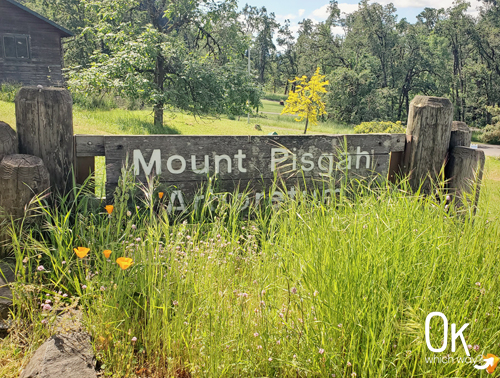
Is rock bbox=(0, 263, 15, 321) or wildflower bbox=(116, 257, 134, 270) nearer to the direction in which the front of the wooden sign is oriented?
the wildflower

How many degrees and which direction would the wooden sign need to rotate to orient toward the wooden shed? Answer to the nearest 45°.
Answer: approximately 135° to its right

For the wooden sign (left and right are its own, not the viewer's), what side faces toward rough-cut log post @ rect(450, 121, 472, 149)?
left

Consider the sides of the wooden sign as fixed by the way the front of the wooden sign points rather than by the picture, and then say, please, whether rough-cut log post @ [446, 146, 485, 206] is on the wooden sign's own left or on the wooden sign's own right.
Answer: on the wooden sign's own left

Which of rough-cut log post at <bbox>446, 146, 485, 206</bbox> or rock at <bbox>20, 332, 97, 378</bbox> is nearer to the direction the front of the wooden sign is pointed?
the rock

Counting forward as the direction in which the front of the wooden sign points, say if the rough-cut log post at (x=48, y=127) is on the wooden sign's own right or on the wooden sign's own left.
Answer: on the wooden sign's own right

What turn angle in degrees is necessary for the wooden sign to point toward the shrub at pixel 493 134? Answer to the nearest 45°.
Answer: approximately 135° to its left

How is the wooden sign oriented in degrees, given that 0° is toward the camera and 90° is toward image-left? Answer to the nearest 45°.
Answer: approximately 0°

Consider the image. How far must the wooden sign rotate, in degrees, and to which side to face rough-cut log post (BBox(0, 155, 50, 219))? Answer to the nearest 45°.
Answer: approximately 45° to its right

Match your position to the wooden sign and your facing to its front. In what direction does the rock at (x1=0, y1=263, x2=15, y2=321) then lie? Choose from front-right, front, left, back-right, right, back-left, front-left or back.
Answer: front-right
